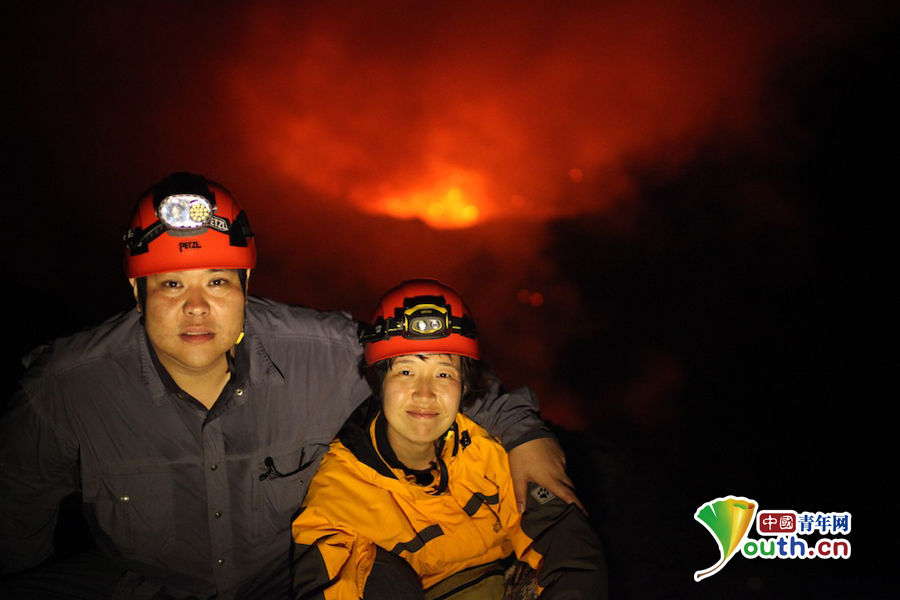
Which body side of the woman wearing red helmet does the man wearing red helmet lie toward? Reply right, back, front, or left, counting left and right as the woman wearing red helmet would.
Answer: right

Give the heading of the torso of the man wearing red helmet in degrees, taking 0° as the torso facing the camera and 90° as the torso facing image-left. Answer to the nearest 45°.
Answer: approximately 0°

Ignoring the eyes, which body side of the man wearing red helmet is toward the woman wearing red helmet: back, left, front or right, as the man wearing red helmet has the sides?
left

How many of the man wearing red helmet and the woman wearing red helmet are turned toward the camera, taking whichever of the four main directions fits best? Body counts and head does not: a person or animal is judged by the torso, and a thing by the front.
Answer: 2
